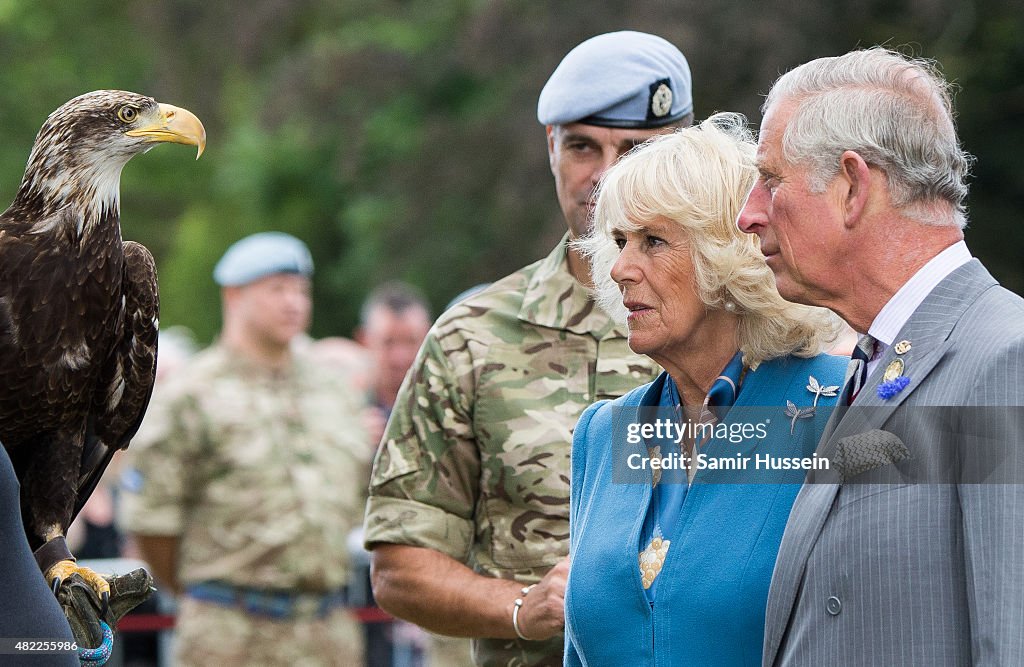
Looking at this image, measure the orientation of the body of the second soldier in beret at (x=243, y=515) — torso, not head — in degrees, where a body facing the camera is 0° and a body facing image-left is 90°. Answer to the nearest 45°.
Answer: approximately 315°

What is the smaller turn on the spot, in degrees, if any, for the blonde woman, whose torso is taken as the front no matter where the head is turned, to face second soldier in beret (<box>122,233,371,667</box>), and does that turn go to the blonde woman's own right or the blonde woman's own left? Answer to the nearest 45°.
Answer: approximately 90° to the blonde woman's own right

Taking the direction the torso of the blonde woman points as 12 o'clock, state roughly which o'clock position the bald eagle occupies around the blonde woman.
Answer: The bald eagle is roughly at 2 o'clock from the blonde woman.

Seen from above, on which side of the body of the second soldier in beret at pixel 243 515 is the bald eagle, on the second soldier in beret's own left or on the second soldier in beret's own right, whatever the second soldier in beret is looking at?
on the second soldier in beret's own right

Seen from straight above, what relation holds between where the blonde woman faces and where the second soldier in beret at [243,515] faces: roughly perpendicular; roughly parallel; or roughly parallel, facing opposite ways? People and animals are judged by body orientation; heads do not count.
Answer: roughly perpendicular

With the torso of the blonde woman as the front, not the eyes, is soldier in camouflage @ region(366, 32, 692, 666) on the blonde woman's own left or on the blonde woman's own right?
on the blonde woman's own right

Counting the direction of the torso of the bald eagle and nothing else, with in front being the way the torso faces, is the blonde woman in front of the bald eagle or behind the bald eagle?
in front

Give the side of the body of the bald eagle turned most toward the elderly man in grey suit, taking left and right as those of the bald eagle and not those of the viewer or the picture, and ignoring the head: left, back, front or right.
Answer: front

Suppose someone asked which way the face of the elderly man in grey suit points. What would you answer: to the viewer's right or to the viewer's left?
to the viewer's left

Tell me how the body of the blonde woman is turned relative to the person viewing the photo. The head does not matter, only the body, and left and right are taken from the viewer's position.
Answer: facing the viewer and to the left of the viewer

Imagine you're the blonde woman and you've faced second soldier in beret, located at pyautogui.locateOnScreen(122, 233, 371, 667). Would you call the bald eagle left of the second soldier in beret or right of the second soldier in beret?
left

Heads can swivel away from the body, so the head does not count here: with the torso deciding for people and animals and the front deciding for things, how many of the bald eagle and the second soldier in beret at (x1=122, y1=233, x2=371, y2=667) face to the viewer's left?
0
